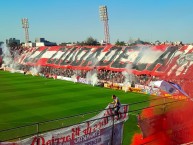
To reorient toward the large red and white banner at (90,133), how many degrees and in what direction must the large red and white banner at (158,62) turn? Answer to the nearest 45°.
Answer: approximately 45° to its left

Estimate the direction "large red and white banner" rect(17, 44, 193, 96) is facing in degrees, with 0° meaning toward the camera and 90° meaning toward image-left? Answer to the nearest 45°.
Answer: approximately 45°
